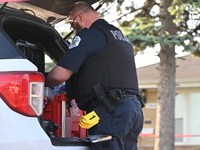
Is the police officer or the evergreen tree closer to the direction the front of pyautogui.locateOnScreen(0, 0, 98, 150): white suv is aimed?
the evergreen tree

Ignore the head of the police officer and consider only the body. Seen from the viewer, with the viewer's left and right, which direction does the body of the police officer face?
facing away from the viewer and to the left of the viewer

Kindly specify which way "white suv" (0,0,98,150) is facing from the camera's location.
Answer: facing away from the viewer and to the left of the viewer

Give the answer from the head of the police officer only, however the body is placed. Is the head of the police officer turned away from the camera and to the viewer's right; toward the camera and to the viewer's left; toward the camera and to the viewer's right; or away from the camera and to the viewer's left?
away from the camera and to the viewer's left

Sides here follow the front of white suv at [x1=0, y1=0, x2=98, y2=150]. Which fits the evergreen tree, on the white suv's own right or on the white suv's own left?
on the white suv's own right

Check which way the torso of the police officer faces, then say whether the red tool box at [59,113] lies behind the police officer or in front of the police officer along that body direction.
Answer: in front

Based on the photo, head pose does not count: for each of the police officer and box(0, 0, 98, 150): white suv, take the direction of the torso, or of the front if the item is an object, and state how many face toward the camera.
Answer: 0

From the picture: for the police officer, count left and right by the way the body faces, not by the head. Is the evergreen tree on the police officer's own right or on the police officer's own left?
on the police officer's own right
